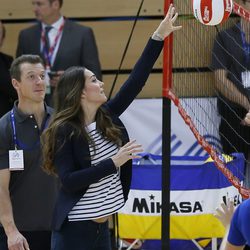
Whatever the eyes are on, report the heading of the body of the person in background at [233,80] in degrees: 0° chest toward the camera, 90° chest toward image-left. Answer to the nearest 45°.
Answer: approximately 0°

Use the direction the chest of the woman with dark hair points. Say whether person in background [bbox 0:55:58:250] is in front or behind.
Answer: behind

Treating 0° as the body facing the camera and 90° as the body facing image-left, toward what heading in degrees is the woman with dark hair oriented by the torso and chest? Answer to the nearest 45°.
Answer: approximately 315°

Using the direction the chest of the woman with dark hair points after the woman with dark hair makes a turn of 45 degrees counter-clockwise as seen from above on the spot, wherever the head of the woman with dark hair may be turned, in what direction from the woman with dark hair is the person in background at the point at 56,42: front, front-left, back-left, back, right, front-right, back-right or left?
left

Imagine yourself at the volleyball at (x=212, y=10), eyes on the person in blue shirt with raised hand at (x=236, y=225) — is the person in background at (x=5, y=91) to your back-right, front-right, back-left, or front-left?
back-right

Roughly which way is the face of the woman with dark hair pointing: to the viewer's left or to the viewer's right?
to the viewer's right
